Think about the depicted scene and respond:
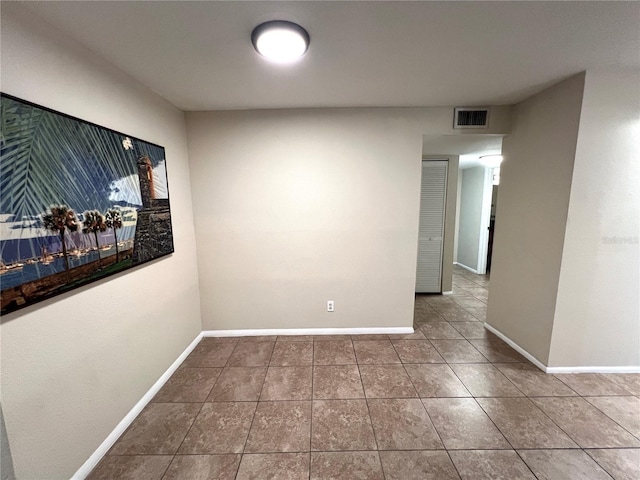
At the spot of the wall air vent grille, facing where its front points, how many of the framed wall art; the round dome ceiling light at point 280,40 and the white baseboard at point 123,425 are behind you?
0

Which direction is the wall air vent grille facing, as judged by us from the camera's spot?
facing the viewer

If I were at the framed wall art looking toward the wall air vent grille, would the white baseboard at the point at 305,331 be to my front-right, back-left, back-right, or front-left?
front-left

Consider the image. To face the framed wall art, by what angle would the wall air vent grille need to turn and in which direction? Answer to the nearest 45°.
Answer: approximately 45° to its right

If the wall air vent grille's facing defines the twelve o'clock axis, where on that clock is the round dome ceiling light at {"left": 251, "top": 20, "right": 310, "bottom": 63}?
The round dome ceiling light is roughly at 1 o'clock from the wall air vent grille.

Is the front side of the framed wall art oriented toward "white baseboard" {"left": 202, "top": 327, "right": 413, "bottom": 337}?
no

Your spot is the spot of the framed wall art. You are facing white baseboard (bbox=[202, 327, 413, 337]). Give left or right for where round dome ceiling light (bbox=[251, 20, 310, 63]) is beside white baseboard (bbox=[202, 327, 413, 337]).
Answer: right

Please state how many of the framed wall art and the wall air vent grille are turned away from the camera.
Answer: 0

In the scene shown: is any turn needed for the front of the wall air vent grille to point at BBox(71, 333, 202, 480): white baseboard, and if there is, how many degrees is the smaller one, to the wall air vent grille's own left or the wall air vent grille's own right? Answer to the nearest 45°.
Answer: approximately 45° to the wall air vent grille's own right

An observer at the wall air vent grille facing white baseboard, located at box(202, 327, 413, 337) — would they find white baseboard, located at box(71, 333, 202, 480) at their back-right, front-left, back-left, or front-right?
front-left

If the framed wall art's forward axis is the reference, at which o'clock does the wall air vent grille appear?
The wall air vent grille is roughly at 11 o'clock from the framed wall art.

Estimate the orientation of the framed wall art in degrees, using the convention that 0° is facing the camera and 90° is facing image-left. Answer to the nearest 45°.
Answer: approximately 315°
